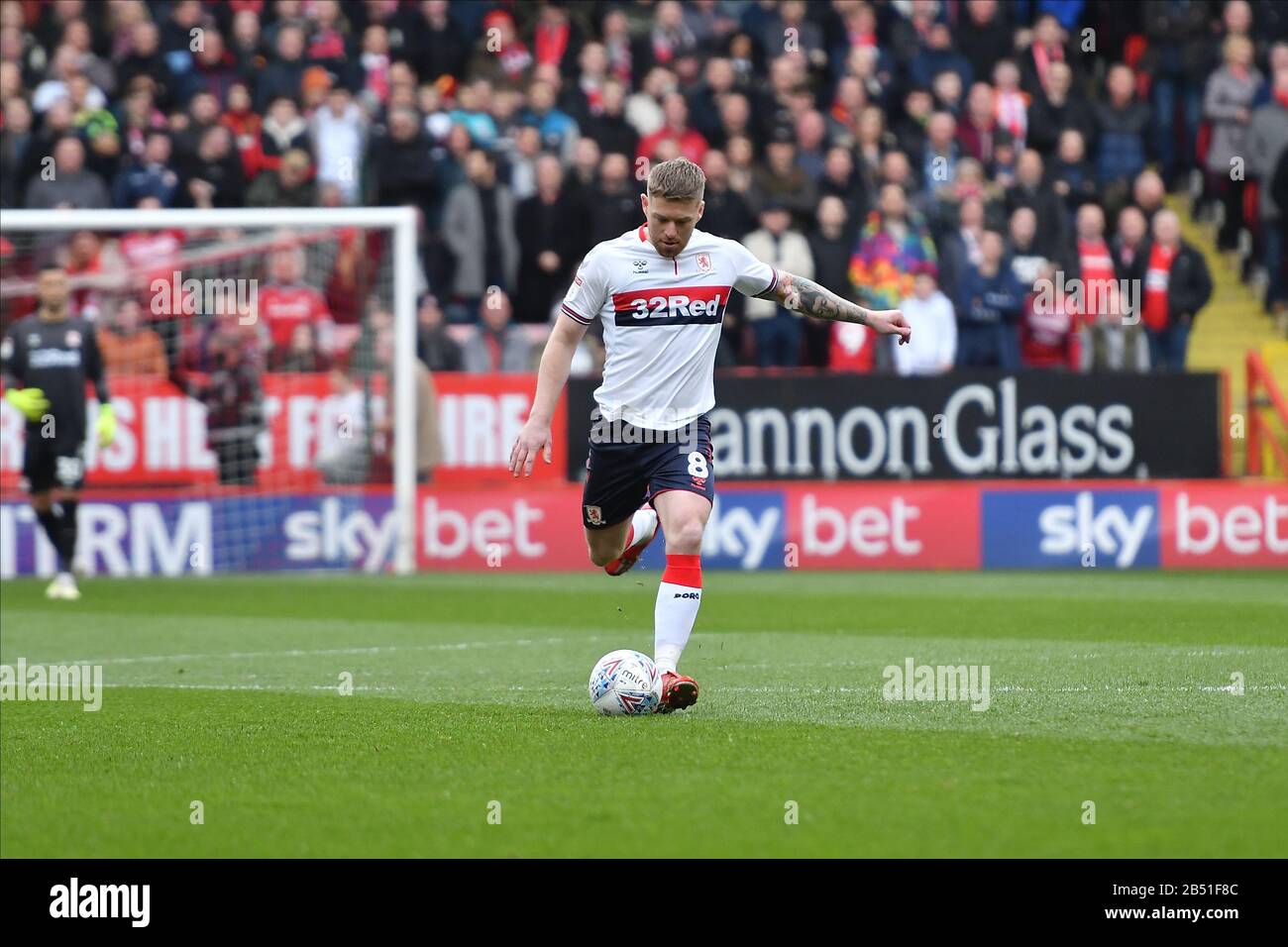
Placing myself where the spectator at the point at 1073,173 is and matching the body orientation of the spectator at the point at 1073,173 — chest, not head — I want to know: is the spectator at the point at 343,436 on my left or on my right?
on my right

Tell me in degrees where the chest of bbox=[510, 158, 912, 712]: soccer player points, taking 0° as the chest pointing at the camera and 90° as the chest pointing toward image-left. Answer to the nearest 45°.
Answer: approximately 0°

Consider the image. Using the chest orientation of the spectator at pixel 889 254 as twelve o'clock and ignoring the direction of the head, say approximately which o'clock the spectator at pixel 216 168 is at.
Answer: the spectator at pixel 216 168 is roughly at 3 o'clock from the spectator at pixel 889 254.

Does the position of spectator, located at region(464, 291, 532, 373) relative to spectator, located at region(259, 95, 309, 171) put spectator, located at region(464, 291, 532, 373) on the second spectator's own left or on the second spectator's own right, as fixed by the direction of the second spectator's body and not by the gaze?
on the second spectator's own left

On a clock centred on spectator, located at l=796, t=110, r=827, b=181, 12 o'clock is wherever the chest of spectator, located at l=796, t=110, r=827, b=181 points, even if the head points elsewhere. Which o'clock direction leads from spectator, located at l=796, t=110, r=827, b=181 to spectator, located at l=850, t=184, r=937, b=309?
spectator, located at l=850, t=184, r=937, b=309 is roughly at 11 o'clock from spectator, located at l=796, t=110, r=827, b=181.

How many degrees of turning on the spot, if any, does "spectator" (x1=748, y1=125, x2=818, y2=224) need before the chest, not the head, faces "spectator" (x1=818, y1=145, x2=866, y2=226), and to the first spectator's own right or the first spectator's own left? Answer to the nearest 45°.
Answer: approximately 90° to the first spectator's own left

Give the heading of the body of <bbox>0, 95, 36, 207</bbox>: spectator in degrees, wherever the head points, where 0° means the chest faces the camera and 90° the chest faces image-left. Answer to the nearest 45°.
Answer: approximately 0°
